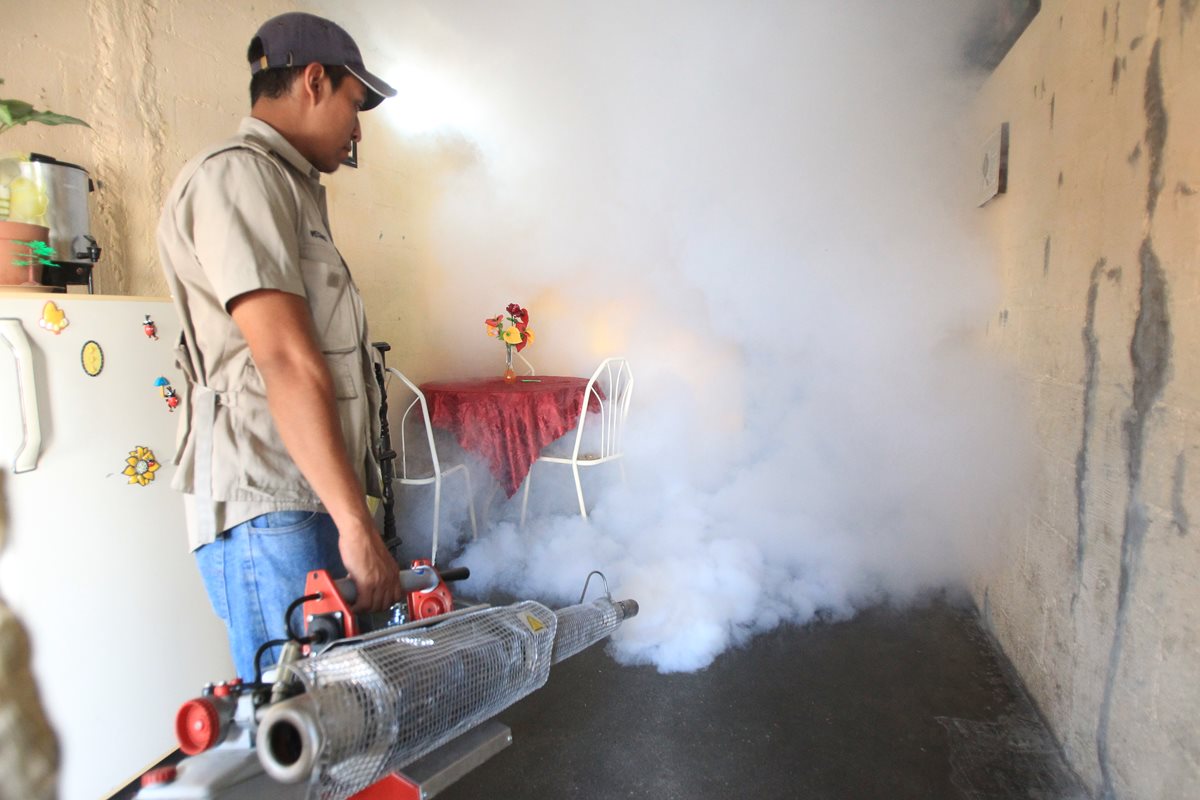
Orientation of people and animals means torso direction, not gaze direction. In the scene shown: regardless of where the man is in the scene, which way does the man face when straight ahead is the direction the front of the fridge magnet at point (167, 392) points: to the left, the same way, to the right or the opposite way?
to the left

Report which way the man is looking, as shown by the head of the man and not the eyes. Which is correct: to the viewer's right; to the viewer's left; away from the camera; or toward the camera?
to the viewer's right

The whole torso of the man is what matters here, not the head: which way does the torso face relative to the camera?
to the viewer's right

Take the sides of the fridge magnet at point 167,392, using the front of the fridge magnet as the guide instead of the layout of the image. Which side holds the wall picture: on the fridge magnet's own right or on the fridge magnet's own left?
on the fridge magnet's own left

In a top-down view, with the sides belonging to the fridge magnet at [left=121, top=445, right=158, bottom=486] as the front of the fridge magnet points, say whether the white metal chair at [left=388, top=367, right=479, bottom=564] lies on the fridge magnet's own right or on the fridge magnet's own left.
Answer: on the fridge magnet's own left

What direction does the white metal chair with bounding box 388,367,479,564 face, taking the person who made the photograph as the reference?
facing away from the viewer and to the right of the viewer

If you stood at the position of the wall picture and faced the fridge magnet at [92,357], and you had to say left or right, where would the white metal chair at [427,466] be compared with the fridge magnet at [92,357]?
right
